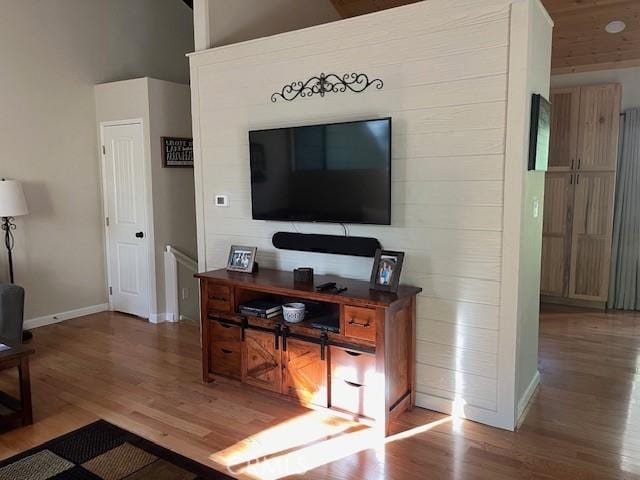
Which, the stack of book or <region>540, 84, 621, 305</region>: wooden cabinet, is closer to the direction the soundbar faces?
the stack of book

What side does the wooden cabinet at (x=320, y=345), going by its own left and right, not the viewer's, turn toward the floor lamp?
right

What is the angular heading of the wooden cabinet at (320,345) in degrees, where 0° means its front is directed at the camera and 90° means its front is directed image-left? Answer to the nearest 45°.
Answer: approximately 45°

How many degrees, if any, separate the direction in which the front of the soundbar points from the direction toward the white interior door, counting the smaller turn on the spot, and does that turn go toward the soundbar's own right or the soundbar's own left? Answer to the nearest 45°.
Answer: approximately 90° to the soundbar's own right
